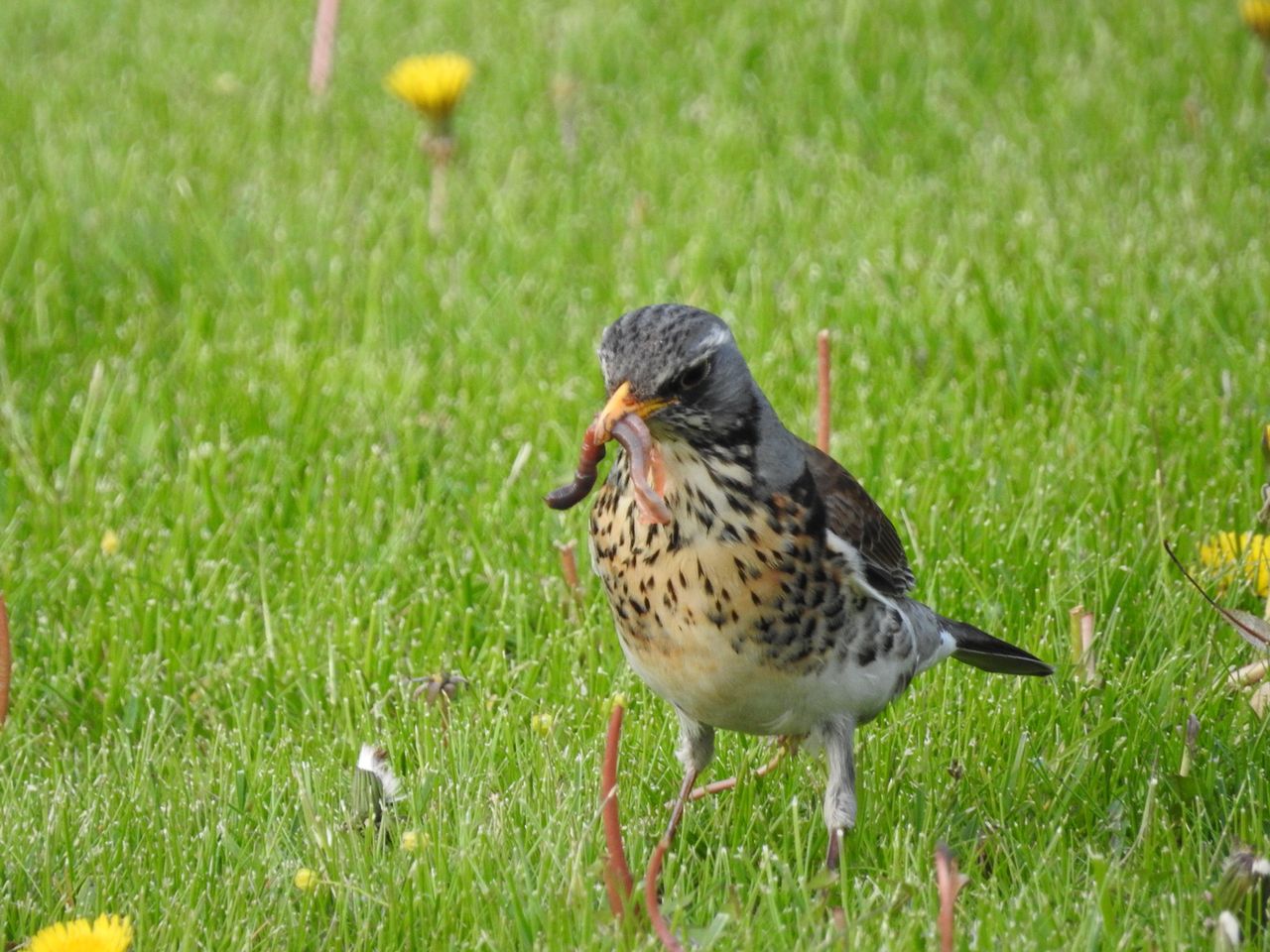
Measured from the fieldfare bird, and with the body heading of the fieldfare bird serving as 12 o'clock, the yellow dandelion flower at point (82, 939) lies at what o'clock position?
The yellow dandelion flower is roughly at 12 o'clock from the fieldfare bird.

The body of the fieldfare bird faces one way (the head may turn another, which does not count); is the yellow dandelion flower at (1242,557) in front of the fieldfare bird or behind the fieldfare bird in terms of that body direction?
behind

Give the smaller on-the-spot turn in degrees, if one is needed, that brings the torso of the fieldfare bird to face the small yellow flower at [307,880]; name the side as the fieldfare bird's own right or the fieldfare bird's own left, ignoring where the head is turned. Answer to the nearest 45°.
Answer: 0° — it already faces it

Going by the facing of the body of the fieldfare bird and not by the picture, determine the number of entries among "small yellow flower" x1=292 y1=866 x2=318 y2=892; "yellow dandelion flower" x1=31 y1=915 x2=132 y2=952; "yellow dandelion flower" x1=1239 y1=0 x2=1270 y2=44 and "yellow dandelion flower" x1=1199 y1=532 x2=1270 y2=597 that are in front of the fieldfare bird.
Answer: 2

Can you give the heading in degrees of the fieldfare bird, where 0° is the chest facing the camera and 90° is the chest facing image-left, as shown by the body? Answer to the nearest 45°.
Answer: approximately 45°

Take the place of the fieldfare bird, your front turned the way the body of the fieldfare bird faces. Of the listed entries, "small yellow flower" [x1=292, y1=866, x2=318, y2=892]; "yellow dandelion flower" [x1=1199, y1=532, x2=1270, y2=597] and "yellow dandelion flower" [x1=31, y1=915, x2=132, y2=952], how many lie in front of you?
2

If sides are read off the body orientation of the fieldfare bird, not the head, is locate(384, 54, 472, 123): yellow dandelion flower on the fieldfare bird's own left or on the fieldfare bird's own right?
on the fieldfare bird's own right

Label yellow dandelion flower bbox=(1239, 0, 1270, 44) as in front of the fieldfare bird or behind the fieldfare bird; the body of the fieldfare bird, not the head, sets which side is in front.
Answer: behind
